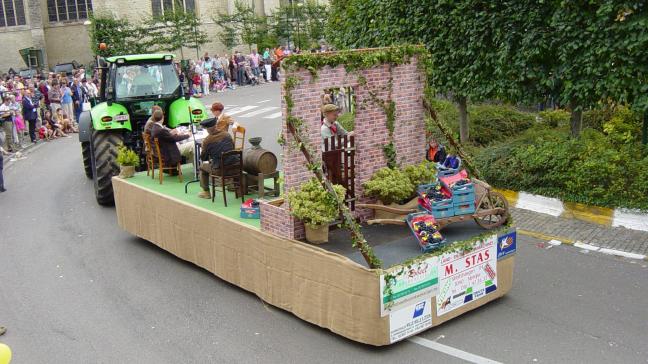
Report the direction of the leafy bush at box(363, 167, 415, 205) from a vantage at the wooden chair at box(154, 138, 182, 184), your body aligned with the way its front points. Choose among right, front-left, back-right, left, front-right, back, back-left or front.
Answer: front-right

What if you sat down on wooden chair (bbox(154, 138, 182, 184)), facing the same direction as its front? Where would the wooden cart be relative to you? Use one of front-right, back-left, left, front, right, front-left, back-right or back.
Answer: front-right

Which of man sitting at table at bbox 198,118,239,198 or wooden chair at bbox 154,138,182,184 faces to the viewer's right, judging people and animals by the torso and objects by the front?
the wooden chair

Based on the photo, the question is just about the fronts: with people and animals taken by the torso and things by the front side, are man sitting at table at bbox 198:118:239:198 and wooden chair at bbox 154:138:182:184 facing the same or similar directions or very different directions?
very different directions

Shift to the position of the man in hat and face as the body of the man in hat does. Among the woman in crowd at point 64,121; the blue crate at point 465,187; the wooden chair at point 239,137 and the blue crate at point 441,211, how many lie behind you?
2

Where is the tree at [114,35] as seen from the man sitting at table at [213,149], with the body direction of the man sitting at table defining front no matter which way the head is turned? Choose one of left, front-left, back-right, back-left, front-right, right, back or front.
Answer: right

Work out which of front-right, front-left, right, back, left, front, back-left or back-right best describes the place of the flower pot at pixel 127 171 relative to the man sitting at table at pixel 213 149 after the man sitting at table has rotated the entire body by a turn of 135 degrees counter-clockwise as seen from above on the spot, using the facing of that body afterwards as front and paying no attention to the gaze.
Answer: back

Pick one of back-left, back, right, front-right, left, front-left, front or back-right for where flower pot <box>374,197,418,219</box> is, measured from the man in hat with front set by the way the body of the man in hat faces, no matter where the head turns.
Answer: front

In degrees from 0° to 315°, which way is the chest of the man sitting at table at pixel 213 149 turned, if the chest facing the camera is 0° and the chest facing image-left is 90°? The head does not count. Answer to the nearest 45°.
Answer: approximately 90°

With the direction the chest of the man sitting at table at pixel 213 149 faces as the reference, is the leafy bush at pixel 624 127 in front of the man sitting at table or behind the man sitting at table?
behind

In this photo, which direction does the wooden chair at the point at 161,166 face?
to the viewer's right

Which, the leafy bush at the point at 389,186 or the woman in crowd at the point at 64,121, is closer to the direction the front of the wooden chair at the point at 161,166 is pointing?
the leafy bush

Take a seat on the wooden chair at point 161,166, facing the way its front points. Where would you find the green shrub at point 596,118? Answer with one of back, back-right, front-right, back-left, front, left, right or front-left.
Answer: front

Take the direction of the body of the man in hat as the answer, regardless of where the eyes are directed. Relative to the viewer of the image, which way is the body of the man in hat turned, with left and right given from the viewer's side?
facing the viewer and to the right of the viewer
